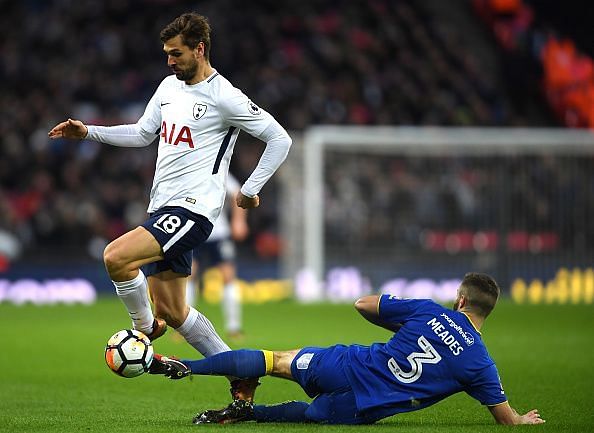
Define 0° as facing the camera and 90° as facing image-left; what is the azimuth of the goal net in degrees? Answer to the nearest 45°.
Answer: approximately 0°

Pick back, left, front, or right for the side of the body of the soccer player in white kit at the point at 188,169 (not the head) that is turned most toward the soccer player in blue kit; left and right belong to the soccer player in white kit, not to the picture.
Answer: left

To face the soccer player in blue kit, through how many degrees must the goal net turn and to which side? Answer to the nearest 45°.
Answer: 0° — it already faces them

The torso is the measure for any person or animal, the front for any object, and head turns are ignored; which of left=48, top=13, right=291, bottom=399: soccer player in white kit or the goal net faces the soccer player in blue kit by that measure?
the goal net

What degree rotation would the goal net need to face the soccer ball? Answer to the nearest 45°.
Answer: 0° — it already faces it

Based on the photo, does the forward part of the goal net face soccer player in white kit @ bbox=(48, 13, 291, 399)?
yes

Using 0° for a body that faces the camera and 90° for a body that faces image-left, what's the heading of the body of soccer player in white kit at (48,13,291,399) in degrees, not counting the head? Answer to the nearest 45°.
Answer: approximately 45°
